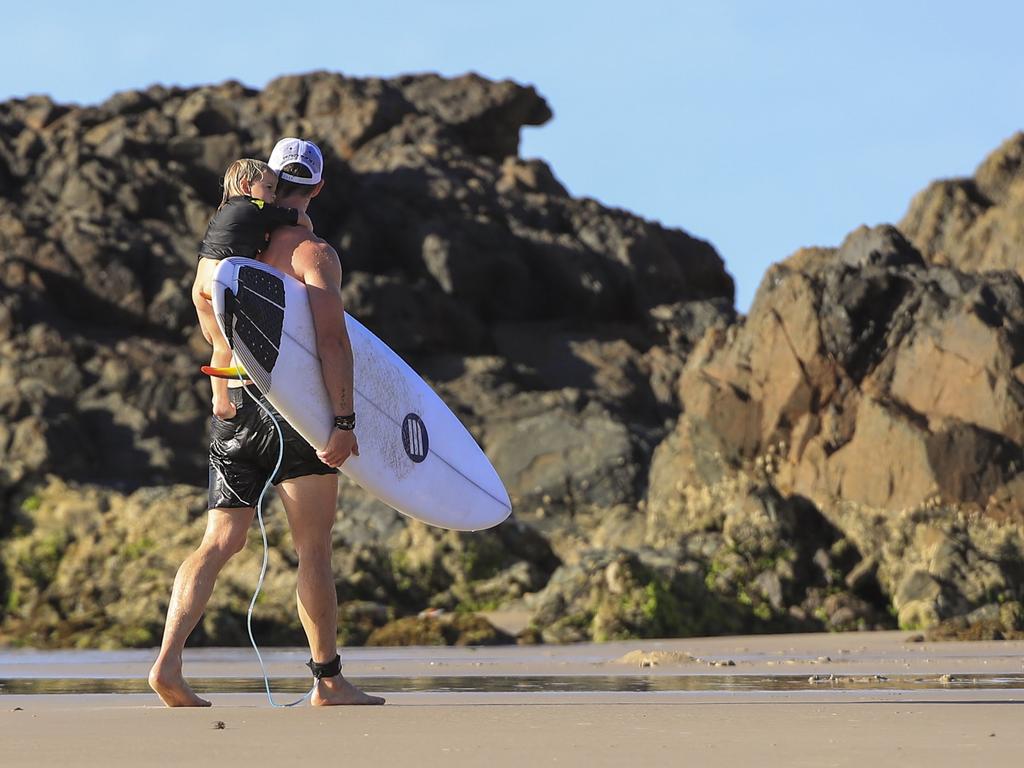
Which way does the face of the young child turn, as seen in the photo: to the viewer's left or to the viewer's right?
to the viewer's right

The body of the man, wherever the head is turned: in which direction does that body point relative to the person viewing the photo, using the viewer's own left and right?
facing away from the viewer and to the right of the viewer

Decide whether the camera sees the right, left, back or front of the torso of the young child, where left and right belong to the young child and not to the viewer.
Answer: right
